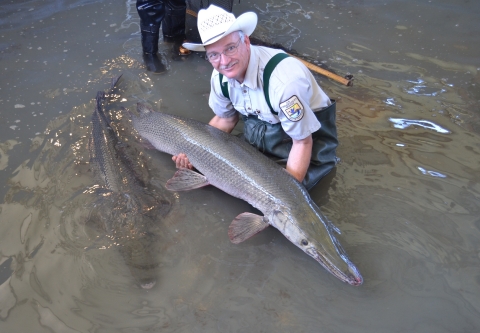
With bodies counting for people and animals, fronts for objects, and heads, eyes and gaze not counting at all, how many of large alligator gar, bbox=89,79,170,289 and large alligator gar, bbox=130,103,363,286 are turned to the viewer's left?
0

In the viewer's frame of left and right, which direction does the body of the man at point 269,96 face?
facing the viewer and to the left of the viewer

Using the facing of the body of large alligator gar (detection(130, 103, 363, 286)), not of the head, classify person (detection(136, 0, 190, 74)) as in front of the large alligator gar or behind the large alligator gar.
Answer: behind

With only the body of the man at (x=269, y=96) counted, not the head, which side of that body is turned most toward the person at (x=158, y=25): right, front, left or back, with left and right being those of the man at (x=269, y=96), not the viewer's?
right

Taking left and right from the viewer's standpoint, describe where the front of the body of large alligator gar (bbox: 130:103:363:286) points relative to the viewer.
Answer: facing the viewer and to the right of the viewer

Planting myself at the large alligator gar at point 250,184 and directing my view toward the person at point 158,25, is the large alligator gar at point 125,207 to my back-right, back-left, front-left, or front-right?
front-left

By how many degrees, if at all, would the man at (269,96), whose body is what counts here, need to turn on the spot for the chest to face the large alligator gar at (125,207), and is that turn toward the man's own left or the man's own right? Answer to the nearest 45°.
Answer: approximately 45° to the man's own right

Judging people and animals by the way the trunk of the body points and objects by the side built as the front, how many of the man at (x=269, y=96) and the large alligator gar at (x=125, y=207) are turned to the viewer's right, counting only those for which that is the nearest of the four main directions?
0
